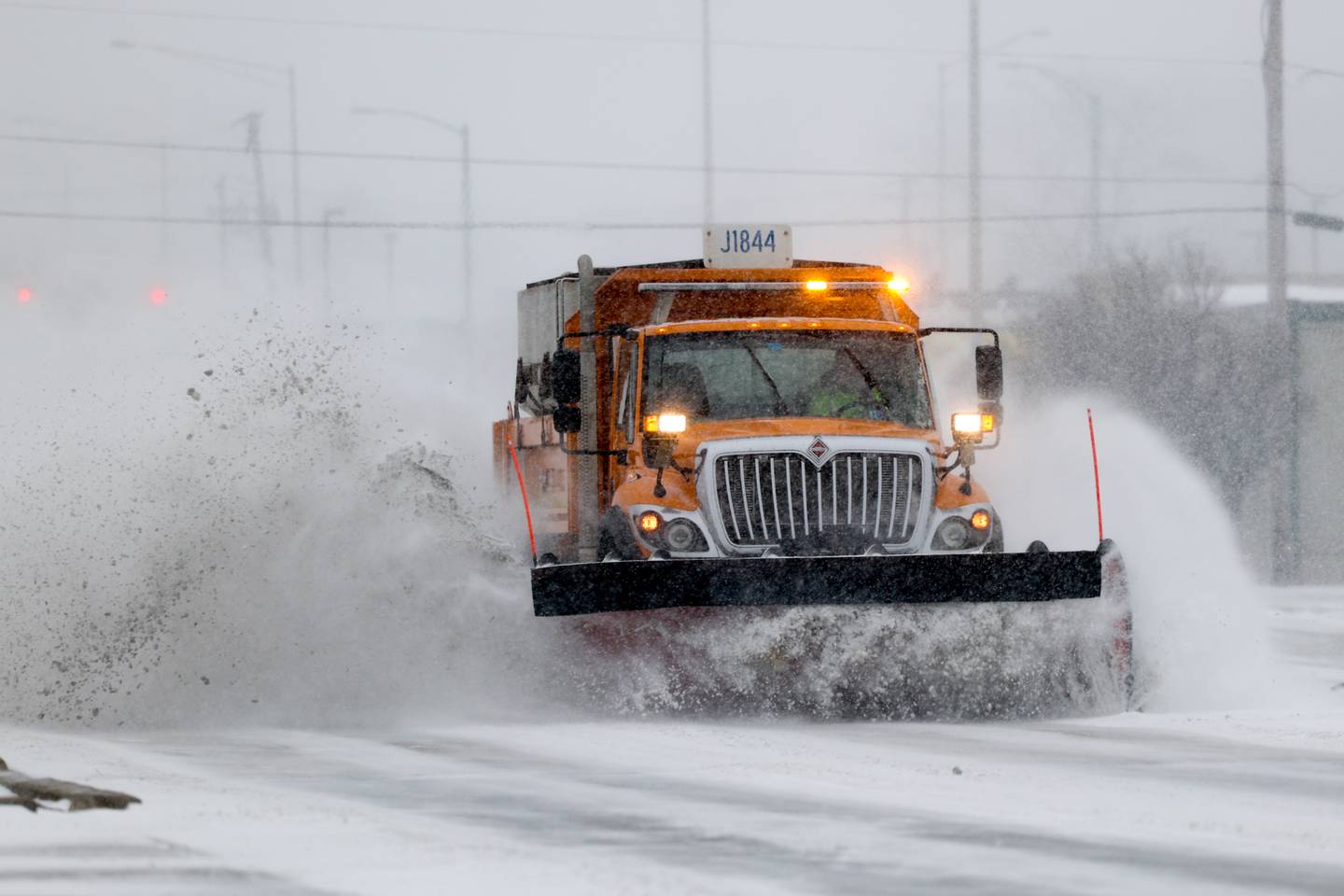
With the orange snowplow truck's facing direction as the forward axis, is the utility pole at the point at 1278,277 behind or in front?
behind

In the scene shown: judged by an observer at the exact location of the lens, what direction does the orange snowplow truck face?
facing the viewer

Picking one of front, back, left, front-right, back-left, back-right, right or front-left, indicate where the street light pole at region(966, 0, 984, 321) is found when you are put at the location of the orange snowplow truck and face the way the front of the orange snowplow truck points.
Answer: back

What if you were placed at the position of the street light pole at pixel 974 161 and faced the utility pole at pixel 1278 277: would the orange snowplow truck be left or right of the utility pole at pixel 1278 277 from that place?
right
